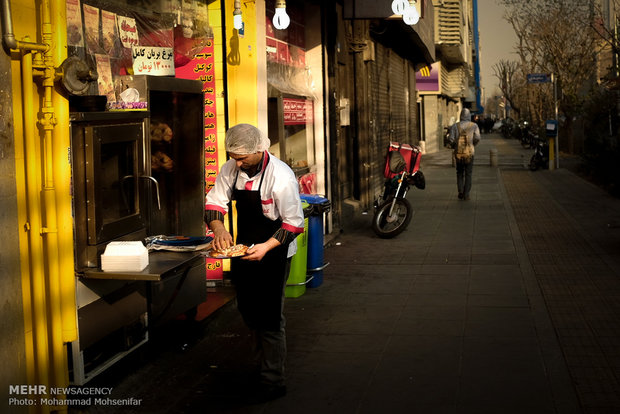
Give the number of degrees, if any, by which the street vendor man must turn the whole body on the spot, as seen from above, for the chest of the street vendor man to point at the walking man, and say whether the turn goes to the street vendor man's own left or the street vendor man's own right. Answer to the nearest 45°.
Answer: approximately 135° to the street vendor man's own right

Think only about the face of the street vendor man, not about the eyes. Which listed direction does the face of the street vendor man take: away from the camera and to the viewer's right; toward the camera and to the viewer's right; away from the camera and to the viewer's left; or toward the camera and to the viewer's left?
toward the camera and to the viewer's left

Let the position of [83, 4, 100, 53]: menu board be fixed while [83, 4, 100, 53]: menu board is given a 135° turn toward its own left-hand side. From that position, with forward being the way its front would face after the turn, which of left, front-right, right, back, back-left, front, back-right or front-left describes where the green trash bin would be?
front-right

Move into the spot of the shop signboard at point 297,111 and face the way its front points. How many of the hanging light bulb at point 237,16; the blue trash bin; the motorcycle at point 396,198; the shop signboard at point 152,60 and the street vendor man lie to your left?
1

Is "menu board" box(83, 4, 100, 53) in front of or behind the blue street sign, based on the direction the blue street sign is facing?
in front

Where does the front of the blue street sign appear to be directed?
toward the camera

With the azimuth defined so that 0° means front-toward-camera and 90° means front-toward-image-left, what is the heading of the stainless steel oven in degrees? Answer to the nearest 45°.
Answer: approximately 315°

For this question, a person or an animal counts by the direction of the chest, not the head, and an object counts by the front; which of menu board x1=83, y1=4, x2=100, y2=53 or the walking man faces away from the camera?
the walking man

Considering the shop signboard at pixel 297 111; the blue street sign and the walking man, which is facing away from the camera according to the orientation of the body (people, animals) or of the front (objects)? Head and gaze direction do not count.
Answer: the walking man

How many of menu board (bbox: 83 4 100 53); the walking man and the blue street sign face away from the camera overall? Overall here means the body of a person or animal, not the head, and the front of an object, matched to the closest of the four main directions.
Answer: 1

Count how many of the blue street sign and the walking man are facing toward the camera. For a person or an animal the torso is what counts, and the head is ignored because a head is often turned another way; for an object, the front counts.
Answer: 1

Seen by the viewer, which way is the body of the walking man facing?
away from the camera
